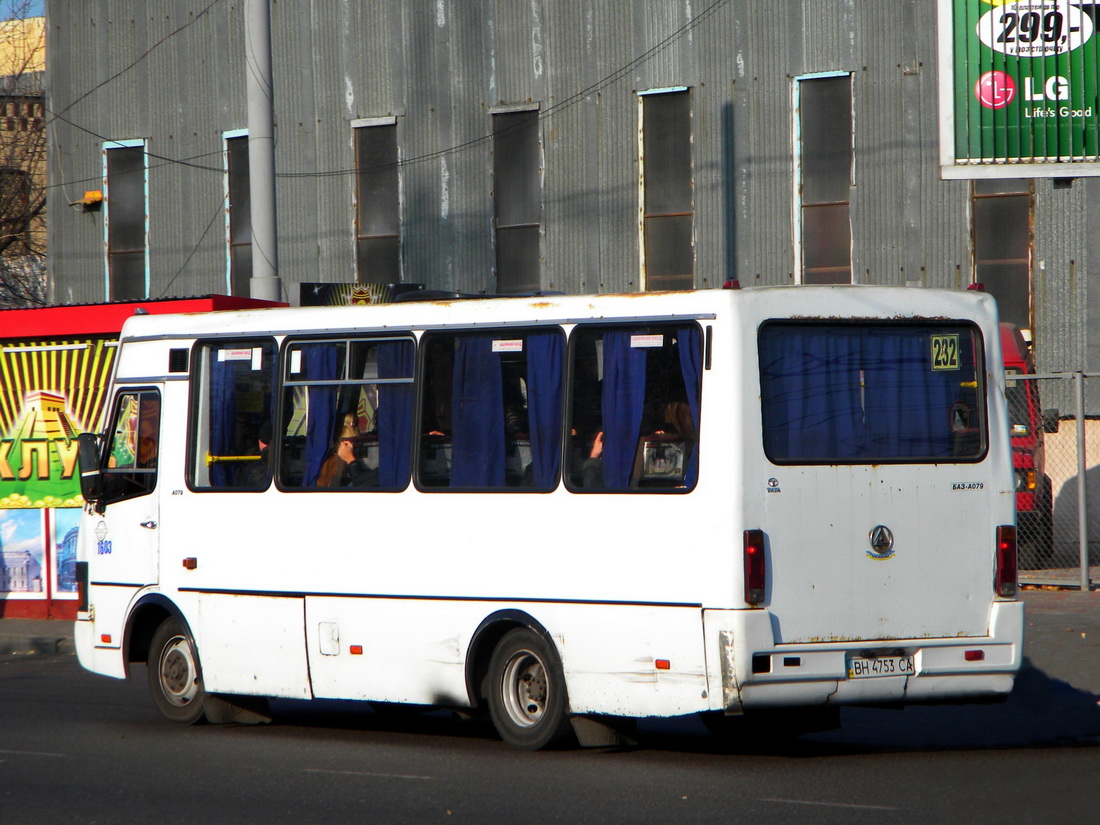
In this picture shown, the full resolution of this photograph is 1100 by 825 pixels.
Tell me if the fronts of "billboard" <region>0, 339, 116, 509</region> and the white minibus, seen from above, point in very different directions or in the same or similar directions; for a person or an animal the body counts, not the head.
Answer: very different directions

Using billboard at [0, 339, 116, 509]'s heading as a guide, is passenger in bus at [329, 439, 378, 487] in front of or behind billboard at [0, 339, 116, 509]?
in front

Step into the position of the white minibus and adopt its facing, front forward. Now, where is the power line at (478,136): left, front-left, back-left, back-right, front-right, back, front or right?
front-right

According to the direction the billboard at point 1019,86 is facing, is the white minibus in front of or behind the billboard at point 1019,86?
in front

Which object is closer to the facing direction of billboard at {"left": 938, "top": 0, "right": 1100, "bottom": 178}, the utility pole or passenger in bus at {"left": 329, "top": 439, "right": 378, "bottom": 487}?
the passenger in bus

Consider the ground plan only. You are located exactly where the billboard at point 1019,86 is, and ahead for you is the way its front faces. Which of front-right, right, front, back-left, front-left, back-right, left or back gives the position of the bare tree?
back-right

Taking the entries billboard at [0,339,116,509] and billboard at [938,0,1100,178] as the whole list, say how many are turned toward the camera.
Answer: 2

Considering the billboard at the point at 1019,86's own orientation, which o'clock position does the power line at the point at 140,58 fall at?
The power line is roughly at 4 o'clock from the billboard.

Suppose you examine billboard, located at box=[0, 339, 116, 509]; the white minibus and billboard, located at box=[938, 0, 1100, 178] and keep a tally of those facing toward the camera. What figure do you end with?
2

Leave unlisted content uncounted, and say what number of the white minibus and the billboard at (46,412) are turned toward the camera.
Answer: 1

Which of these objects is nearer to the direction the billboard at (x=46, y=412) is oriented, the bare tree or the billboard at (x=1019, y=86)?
the billboard

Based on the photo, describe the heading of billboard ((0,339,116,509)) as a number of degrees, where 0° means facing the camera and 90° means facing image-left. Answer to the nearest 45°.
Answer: approximately 0°

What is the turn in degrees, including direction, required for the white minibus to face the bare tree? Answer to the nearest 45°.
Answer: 0° — it already faces it

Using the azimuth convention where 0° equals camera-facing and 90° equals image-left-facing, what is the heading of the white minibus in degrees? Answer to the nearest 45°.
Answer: approximately 135°
